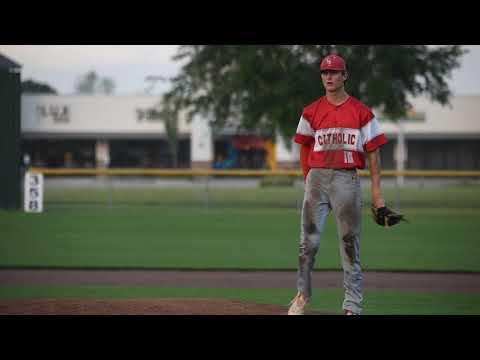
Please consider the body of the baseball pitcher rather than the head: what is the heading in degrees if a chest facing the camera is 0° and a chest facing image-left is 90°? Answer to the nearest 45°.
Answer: approximately 0°

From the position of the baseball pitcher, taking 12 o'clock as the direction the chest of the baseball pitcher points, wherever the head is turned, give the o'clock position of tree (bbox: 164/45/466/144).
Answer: The tree is roughly at 6 o'clock from the baseball pitcher.
